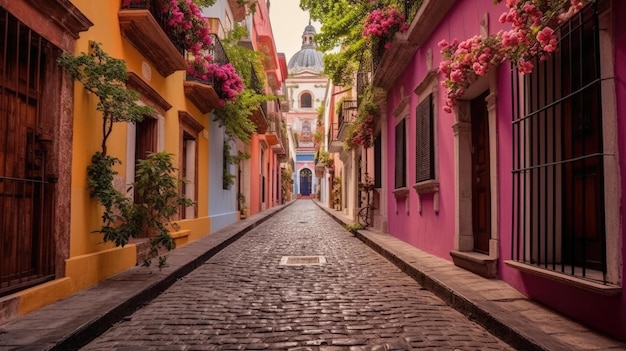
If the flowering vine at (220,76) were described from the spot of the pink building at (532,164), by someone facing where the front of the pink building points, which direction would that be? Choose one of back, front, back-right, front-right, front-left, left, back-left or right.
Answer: right

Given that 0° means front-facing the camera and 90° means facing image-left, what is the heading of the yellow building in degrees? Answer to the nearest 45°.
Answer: approximately 315°

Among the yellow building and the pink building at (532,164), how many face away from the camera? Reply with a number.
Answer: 0

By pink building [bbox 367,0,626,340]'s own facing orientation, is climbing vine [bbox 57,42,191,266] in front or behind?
in front

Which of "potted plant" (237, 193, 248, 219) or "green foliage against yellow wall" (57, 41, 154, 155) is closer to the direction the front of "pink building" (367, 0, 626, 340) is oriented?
the green foliage against yellow wall

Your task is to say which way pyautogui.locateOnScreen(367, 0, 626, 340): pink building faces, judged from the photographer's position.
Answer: facing the viewer and to the left of the viewer

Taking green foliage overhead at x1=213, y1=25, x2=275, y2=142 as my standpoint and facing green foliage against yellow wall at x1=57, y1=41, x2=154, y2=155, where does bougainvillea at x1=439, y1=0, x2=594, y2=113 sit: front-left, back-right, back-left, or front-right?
front-left

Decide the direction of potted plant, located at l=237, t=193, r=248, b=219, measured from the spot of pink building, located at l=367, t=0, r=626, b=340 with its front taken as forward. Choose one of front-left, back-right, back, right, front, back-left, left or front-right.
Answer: right

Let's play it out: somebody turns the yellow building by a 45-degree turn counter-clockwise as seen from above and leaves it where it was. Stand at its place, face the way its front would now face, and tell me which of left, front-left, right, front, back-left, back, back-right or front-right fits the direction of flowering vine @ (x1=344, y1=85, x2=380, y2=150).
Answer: front-left

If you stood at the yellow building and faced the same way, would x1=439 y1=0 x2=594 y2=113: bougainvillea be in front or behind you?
in front
